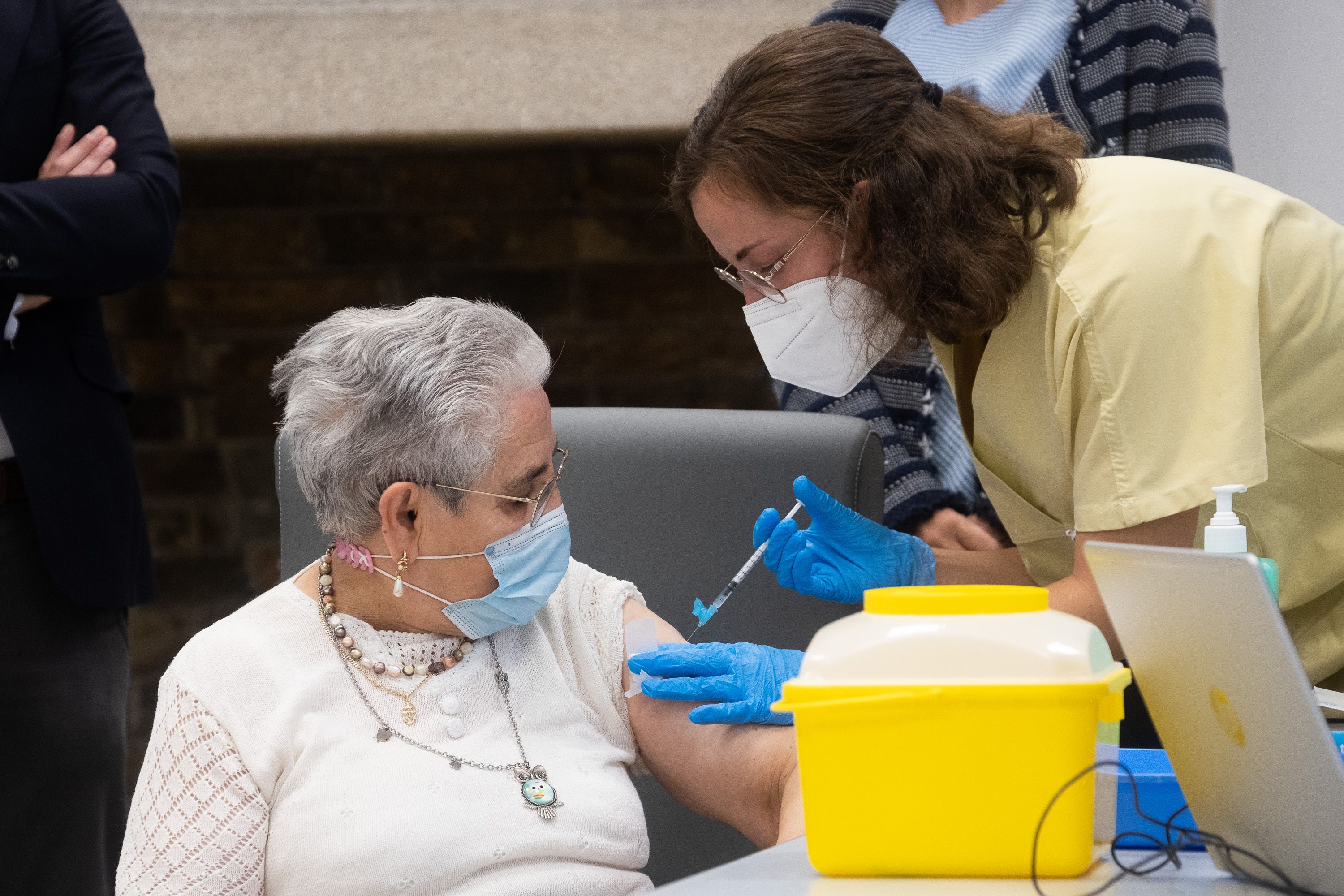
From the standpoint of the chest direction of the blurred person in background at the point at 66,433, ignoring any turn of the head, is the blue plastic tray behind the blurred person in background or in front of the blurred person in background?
in front

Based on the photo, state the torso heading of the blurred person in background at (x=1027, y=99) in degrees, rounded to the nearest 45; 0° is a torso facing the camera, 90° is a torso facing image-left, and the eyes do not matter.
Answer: approximately 45°

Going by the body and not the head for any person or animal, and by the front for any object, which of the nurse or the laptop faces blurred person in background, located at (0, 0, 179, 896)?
the nurse

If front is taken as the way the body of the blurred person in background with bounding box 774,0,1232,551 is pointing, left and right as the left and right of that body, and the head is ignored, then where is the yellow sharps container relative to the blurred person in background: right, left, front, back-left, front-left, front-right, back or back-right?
front-left

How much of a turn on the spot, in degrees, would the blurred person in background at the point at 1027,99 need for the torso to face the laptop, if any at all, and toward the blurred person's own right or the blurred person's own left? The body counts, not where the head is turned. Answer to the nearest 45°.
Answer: approximately 45° to the blurred person's own left

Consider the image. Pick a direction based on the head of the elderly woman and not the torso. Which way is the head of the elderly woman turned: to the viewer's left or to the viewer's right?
to the viewer's right

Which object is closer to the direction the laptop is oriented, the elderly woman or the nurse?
the nurse

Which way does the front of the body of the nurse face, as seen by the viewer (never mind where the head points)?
to the viewer's left

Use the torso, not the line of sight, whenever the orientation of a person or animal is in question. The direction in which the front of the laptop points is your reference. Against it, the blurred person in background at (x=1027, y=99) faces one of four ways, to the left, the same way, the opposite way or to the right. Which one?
the opposite way

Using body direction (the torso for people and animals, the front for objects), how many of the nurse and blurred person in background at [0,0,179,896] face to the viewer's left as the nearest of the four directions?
1

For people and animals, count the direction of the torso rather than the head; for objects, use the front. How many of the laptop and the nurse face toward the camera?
0

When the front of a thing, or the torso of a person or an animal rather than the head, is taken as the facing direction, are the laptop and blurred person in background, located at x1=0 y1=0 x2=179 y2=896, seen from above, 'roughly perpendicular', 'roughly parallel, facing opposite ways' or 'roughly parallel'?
roughly perpendicular

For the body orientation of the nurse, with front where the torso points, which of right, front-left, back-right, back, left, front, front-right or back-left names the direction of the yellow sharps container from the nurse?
left
